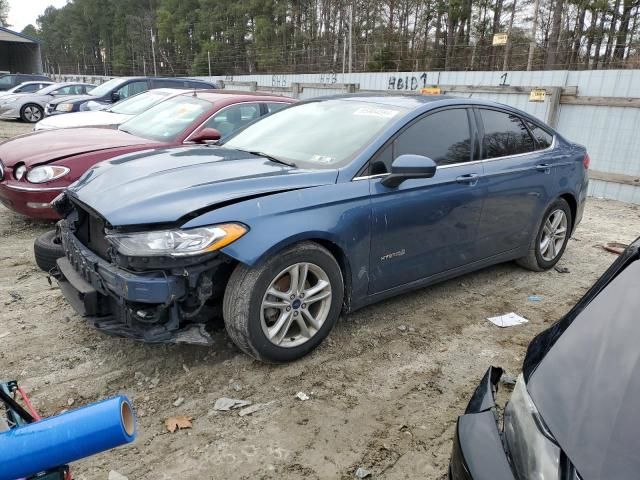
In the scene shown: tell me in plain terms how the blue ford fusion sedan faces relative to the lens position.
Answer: facing the viewer and to the left of the viewer

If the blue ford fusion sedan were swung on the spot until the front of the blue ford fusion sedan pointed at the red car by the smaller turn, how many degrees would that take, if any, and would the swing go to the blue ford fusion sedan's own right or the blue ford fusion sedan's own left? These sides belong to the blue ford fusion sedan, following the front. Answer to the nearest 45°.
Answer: approximately 90° to the blue ford fusion sedan's own right

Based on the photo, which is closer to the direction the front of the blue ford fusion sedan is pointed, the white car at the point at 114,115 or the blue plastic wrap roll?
the blue plastic wrap roll

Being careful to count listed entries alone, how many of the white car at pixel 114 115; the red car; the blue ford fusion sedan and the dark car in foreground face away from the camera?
0

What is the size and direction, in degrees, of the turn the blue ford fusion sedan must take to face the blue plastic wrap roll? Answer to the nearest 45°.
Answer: approximately 45° to its left

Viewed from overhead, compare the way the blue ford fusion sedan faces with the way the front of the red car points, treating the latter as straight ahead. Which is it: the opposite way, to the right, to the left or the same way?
the same way

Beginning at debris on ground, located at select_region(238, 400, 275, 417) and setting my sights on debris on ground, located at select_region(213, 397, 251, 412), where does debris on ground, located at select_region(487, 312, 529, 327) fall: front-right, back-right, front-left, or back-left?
back-right

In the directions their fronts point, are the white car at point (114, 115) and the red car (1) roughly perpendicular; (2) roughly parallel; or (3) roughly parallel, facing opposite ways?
roughly parallel

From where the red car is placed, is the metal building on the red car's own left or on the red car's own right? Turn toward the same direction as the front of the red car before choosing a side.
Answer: on the red car's own right

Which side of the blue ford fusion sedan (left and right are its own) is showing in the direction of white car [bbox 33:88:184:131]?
right

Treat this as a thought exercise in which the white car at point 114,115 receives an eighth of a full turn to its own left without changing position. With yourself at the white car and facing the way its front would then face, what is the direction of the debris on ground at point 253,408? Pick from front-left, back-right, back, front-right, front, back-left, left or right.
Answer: front

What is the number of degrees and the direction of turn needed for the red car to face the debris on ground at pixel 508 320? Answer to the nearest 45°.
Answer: approximately 90° to its left

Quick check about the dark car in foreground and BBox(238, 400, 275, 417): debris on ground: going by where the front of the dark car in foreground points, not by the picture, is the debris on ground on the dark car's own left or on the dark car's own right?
on the dark car's own right

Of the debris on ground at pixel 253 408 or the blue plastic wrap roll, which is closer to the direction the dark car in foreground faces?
the blue plastic wrap roll
